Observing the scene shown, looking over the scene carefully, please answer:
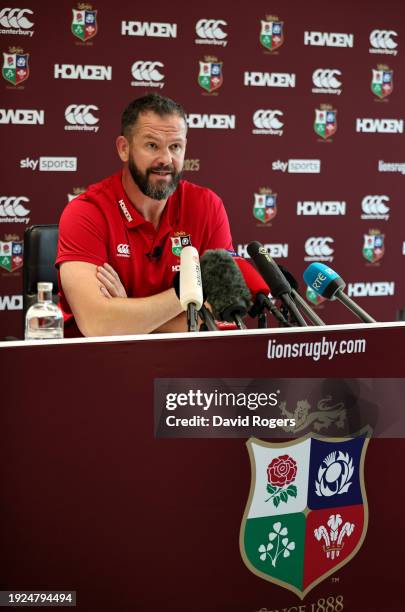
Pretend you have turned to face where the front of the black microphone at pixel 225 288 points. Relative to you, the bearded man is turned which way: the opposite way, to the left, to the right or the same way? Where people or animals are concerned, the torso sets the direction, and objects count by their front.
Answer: the opposite way

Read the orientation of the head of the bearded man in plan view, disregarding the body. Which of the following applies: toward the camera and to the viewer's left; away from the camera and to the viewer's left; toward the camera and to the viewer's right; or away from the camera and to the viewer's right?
toward the camera and to the viewer's right

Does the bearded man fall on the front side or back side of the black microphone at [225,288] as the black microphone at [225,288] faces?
on the front side

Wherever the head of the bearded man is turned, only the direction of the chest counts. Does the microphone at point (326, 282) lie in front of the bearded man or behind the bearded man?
in front

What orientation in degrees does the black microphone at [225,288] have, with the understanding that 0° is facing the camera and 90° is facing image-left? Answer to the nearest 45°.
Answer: approximately 135°

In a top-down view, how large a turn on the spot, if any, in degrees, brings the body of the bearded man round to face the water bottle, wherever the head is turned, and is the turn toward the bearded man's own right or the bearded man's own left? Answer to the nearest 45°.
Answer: approximately 45° to the bearded man's own right
